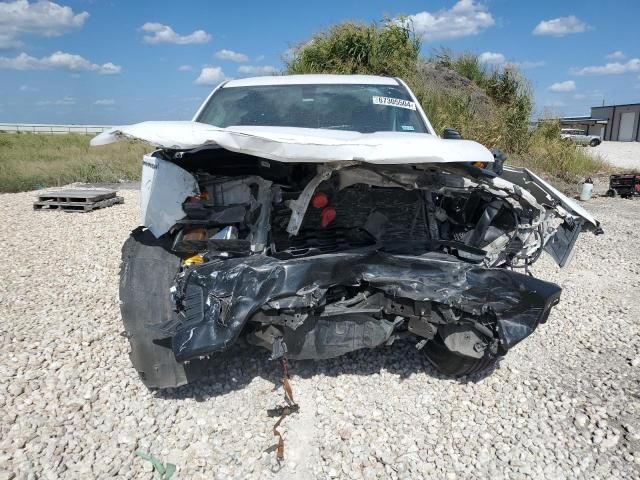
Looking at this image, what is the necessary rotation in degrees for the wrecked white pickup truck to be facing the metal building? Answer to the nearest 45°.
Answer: approximately 135° to its left

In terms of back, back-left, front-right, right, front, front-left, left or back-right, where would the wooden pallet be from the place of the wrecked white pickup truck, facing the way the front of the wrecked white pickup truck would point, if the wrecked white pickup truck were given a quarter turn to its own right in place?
front-right

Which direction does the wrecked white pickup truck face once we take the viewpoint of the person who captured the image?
facing the viewer

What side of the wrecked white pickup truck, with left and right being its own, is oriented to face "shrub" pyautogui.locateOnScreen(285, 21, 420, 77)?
back
